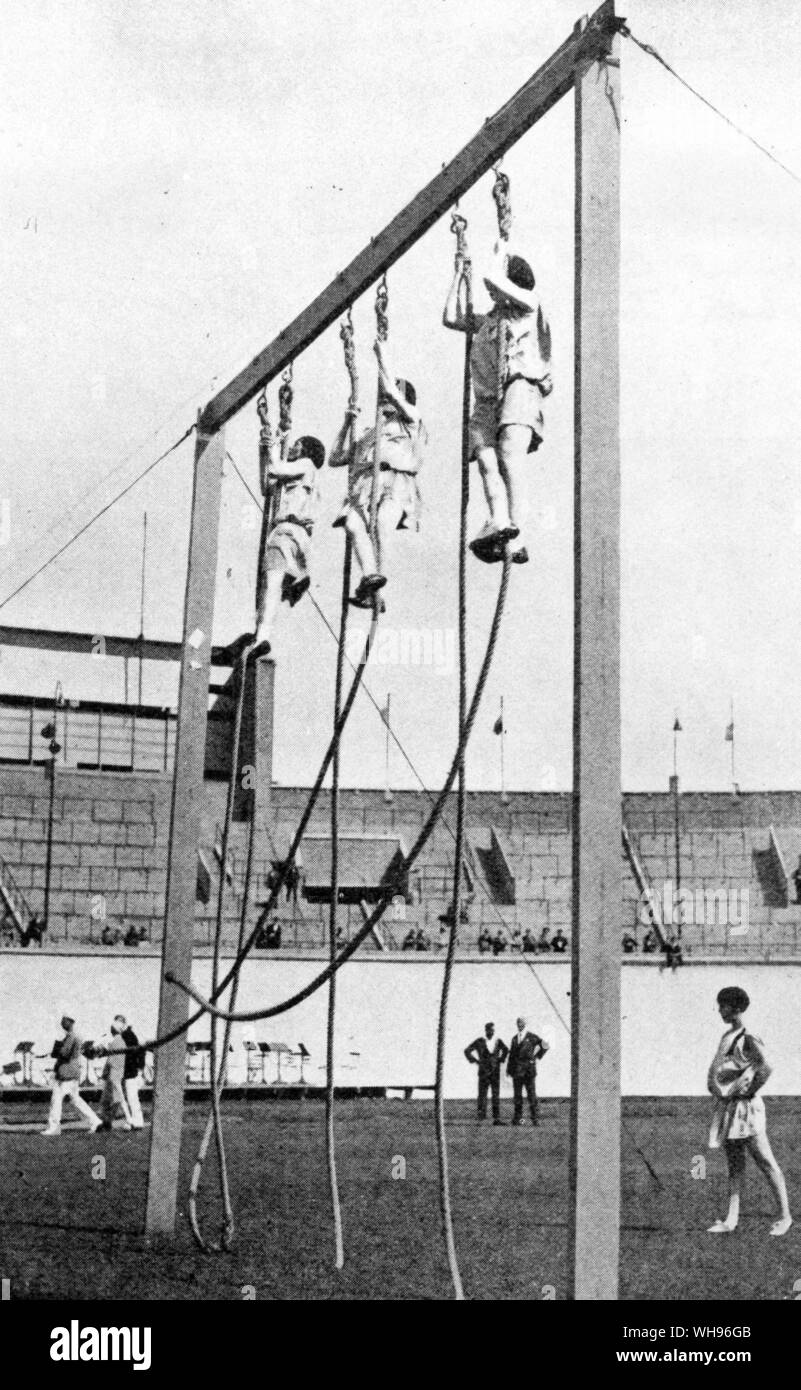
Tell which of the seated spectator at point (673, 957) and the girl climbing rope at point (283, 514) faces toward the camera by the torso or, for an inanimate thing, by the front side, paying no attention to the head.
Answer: the seated spectator

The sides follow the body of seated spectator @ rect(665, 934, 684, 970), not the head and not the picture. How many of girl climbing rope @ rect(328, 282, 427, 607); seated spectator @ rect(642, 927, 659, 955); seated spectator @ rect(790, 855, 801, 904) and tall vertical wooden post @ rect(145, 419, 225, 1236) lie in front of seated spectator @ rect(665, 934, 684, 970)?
2

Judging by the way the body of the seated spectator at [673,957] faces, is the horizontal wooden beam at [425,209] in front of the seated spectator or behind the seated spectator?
in front

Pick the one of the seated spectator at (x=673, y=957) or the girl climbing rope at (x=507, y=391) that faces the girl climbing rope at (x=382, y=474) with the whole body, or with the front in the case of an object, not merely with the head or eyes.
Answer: the seated spectator

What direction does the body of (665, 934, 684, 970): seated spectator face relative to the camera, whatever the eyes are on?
toward the camera

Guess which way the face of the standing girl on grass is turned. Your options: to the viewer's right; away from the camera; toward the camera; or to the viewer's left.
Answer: to the viewer's left

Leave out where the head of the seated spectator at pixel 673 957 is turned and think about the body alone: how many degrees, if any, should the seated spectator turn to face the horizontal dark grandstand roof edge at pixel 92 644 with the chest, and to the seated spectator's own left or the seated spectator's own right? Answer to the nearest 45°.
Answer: approximately 90° to the seated spectator's own right

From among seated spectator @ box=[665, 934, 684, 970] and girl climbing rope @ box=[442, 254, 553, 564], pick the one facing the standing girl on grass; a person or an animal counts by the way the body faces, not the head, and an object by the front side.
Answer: the seated spectator

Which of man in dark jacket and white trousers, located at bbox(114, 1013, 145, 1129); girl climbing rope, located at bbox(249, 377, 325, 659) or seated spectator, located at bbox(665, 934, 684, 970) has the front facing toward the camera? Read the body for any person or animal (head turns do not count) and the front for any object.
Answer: the seated spectator
